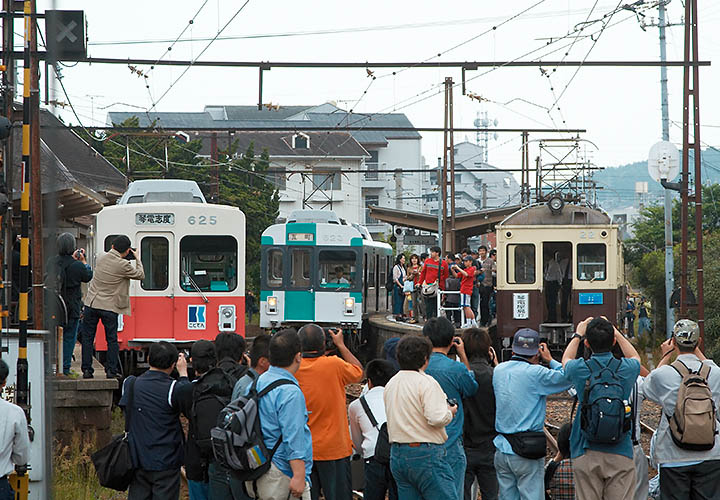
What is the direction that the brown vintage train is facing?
toward the camera

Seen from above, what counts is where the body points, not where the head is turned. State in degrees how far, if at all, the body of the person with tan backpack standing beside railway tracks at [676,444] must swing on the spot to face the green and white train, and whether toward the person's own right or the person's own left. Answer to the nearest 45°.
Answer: approximately 45° to the person's own left

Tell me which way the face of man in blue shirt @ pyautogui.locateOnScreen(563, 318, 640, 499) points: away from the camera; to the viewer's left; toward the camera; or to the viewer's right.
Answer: away from the camera

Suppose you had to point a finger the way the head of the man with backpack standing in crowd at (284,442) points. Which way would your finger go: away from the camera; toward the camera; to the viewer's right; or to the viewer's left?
away from the camera

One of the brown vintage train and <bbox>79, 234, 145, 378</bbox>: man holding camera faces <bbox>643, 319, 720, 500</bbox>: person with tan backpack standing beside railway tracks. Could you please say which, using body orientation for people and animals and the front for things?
the brown vintage train

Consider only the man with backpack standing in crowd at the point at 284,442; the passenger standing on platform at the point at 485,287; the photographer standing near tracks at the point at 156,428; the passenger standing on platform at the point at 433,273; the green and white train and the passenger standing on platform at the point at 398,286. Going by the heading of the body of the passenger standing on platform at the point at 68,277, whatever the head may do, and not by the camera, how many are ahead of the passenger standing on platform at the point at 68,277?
4

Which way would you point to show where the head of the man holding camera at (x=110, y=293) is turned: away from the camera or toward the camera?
away from the camera

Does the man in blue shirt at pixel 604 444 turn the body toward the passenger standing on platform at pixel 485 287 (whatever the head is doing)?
yes

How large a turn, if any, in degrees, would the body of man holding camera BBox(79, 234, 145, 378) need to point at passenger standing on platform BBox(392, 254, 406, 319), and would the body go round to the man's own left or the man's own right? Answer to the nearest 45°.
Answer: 0° — they already face them

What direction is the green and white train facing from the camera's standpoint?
toward the camera

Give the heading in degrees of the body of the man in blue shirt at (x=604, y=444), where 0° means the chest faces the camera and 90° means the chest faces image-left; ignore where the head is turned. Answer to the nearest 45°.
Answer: approximately 180°

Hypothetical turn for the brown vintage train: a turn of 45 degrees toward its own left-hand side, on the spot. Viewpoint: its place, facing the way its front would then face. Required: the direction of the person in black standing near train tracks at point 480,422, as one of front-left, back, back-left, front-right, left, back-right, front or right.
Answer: front-right

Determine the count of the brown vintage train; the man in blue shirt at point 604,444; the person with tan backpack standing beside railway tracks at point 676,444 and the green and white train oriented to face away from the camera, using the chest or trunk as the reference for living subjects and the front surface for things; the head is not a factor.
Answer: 2

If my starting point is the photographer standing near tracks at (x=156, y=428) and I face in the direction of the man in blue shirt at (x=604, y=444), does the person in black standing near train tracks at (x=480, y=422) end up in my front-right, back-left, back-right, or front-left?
front-left

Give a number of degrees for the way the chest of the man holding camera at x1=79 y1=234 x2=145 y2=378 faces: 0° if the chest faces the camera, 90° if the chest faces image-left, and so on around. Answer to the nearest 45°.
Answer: approximately 225°

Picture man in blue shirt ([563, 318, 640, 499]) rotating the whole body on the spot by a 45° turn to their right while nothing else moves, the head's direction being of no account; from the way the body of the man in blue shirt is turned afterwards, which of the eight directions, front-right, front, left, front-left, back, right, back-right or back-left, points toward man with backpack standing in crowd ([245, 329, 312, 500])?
back

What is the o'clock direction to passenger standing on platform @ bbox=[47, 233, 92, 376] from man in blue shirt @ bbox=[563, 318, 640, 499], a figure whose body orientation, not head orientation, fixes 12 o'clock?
The passenger standing on platform is roughly at 10 o'clock from the man in blue shirt.
